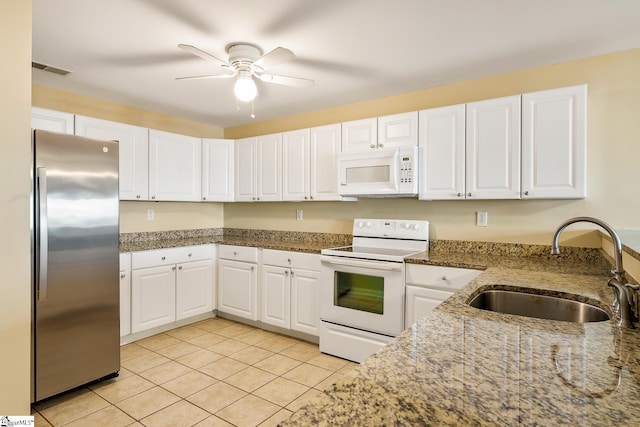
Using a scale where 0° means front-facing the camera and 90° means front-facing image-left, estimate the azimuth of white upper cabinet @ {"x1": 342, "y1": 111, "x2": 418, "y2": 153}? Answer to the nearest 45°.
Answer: approximately 45°

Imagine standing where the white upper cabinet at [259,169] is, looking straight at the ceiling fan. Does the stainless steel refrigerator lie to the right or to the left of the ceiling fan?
right

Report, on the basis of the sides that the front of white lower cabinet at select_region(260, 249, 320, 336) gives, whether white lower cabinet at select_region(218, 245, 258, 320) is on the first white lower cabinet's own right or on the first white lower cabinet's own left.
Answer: on the first white lower cabinet's own right

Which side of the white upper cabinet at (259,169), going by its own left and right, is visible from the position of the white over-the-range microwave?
left

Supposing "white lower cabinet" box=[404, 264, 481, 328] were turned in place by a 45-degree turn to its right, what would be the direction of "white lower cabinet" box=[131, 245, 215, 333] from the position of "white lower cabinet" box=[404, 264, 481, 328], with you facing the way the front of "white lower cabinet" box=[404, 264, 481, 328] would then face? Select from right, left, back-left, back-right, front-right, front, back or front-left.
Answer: front

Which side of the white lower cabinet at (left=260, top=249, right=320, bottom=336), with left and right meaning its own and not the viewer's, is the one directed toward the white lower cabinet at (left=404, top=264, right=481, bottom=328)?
left

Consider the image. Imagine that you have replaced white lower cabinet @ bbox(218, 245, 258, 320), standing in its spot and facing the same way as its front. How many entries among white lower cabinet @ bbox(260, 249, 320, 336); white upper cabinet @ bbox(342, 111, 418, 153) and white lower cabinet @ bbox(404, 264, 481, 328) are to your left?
3

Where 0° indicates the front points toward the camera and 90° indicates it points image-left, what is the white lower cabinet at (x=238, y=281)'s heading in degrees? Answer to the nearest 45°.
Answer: approximately 45°

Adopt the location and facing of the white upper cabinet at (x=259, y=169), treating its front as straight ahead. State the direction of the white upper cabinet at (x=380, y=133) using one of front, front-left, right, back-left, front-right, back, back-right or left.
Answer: left

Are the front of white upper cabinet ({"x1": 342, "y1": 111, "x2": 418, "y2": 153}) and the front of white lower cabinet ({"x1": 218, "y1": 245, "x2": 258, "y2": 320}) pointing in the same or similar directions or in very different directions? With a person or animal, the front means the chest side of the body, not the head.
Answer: same or similar directions

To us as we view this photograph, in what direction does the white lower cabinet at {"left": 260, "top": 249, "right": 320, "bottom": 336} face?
facing the viewer and to the left of the viewer
